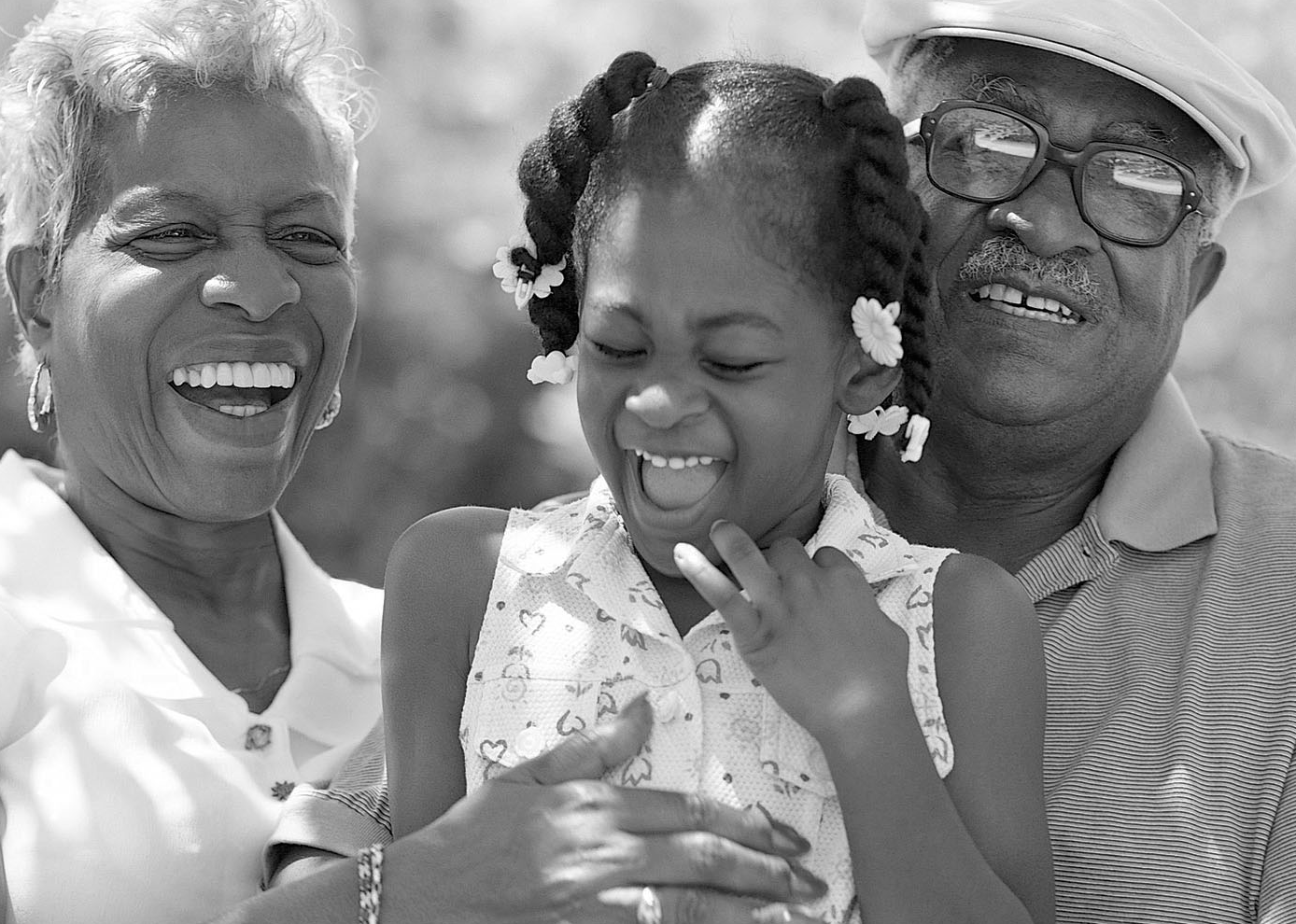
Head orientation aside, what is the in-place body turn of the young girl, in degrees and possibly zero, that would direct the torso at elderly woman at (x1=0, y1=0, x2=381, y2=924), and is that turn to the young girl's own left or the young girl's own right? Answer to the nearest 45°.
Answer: approximately 135° to the young girl's own right

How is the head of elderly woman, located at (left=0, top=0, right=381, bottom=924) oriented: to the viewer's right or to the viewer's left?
to the viewer's right

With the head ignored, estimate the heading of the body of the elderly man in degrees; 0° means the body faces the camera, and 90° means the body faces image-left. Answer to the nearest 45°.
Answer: approximately 45°

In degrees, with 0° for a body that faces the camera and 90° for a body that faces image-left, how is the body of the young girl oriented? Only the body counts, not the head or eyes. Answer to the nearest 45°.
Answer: approximately 0°

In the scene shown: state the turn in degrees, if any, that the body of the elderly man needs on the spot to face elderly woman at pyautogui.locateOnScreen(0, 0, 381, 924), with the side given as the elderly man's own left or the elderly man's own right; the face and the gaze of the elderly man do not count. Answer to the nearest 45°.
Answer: approximately 45° to the elderly man's own right

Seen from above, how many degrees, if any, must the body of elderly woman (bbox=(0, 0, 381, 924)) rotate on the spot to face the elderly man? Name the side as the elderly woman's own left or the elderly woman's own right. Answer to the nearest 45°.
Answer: approximately 45° to the elderly woman's own left

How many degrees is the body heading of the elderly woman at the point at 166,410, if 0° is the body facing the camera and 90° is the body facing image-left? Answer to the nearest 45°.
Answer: approximately 315°
